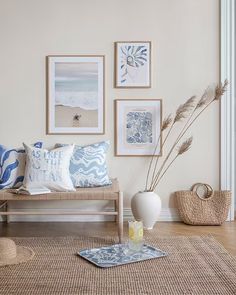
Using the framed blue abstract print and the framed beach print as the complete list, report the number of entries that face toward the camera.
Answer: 2

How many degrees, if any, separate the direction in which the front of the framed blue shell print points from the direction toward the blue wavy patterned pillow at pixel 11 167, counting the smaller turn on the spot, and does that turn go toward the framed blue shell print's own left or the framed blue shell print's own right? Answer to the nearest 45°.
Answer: approximately 90° to the framed blue shell print's own right

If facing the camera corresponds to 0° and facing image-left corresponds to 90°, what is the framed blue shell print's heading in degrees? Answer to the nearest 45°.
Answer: approximately 0°

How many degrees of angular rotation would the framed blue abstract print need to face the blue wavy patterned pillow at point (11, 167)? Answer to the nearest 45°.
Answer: approximately 90° to its right

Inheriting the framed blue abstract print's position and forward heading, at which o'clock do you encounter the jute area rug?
The jute area rug is roughly at 12 o'clock from the framed blue abstract print.

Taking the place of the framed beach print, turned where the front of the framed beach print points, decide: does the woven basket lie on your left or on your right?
on your left
